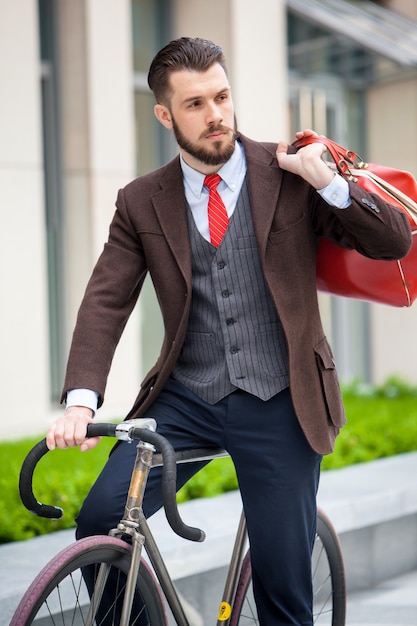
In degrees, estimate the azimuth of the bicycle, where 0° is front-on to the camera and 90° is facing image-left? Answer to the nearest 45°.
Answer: approximately 45°

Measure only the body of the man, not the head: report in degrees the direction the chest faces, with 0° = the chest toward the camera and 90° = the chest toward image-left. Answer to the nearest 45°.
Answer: approximately 0°
